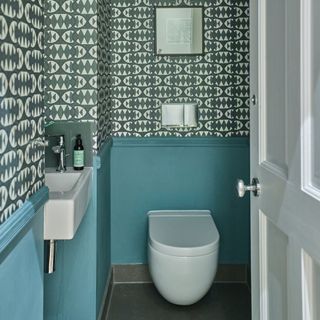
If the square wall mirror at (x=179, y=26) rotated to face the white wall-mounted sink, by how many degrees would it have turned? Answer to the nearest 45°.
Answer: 0° — it already faces it

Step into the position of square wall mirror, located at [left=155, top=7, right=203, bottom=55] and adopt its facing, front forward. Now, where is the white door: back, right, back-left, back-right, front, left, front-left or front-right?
front

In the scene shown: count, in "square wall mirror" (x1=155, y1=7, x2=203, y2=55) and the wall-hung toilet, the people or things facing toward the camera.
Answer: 2

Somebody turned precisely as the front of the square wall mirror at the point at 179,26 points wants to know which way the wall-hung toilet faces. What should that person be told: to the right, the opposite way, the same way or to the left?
the same way

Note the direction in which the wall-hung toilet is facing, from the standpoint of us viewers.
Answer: facing the viewer

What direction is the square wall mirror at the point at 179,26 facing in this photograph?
toward the camera

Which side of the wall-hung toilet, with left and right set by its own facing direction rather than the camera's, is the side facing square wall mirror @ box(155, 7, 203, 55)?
back

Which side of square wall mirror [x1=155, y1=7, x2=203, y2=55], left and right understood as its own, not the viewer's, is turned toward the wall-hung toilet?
front

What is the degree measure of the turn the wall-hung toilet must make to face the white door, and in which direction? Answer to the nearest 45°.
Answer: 0° — it already faces it
